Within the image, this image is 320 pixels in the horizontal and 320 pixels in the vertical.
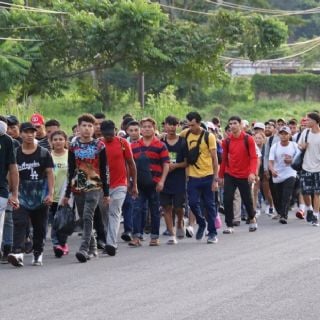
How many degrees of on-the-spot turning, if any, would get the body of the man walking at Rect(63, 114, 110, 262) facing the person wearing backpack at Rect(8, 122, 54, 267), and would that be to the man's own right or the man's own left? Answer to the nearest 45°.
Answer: approximately 90° to the man's own right

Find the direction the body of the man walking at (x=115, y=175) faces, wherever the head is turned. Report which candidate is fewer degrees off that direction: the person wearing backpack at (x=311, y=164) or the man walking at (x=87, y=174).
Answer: the man walking

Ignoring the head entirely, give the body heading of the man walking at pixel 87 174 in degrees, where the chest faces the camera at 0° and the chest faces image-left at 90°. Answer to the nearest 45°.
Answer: approximately 0°

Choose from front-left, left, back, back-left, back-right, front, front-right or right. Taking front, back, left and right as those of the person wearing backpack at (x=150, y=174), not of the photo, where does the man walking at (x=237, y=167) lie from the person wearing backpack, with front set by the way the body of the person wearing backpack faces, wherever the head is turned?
back-left

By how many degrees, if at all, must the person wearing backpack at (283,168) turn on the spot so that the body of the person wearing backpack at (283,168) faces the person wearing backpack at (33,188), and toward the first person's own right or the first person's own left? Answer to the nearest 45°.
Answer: approximately 45° to the first person's own right
